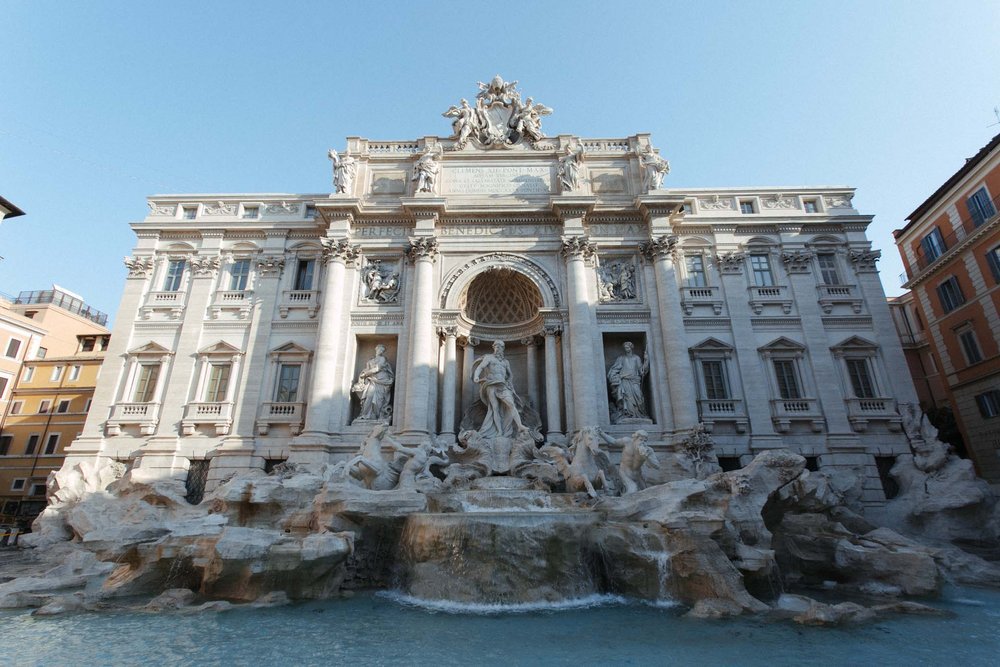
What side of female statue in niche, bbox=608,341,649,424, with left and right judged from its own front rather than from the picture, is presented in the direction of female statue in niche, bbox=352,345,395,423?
right

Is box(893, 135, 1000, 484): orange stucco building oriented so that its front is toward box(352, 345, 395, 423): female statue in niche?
yes

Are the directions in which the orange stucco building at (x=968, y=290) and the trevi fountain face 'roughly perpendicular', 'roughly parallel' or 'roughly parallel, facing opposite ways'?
roughly perpendicular

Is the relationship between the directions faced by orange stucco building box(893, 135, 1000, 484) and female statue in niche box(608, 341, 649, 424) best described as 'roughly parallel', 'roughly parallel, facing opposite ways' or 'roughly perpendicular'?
roughly perpendicular

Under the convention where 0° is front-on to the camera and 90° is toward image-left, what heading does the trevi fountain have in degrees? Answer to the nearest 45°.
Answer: approximately 0°

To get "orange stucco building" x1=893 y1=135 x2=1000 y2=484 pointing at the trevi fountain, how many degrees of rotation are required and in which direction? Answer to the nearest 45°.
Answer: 0° — it already faces it

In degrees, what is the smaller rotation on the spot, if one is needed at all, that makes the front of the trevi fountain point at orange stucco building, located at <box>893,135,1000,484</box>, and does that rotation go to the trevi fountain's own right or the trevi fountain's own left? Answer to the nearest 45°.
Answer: approximately 90° to the trevi fountain's own left

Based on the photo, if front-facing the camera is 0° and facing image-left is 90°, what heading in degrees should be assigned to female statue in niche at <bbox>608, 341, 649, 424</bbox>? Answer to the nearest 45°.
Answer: approximately 0°

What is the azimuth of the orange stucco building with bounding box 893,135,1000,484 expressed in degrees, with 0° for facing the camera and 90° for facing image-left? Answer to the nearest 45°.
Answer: approximately 45°

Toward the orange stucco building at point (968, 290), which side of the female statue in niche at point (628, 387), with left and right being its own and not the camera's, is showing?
left
